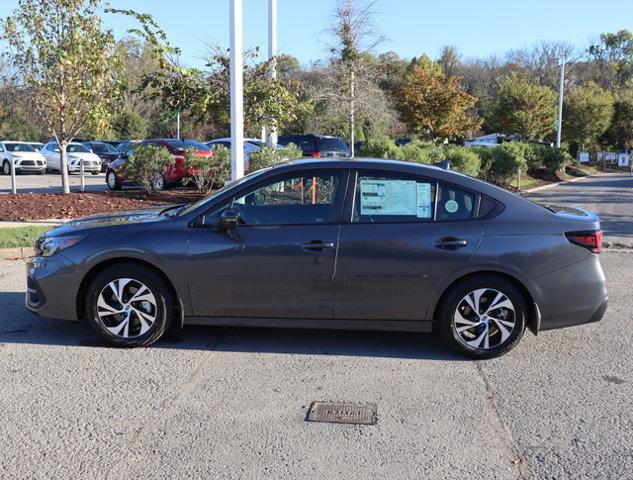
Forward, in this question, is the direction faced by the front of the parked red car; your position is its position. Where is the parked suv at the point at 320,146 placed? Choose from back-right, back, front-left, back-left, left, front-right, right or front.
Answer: right

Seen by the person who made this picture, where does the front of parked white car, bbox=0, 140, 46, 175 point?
facing the viewer and to the right of the viewer

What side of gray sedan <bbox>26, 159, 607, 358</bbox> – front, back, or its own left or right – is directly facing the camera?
left

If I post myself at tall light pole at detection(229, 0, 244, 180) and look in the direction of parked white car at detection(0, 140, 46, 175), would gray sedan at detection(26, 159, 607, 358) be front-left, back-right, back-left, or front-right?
back-left

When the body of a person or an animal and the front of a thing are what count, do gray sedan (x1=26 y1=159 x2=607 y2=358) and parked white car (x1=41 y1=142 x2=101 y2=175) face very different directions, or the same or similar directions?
very different directions

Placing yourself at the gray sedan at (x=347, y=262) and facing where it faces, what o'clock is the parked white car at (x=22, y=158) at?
The parked white car is roughly at 2 o'clock from the gray sedan.

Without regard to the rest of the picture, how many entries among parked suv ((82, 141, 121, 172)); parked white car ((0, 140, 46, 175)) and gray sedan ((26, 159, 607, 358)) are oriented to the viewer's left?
1
